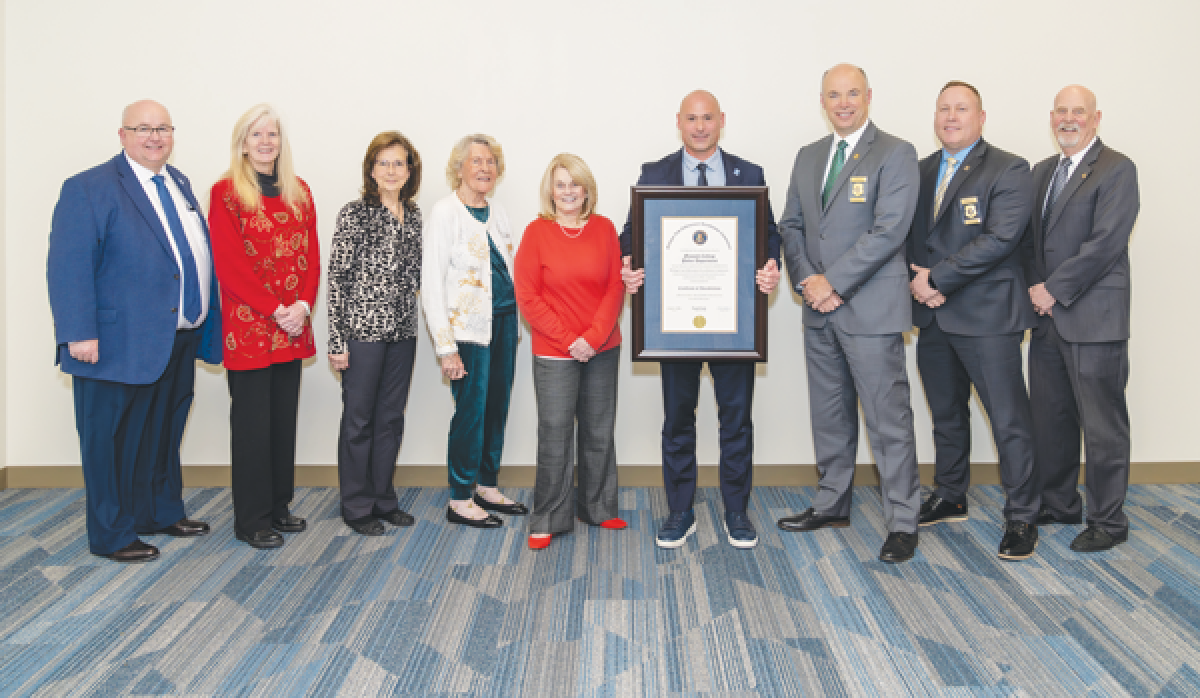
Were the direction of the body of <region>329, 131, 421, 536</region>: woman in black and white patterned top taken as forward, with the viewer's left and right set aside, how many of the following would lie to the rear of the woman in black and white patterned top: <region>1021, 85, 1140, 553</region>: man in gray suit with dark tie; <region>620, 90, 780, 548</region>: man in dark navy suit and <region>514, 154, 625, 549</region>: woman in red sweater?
0

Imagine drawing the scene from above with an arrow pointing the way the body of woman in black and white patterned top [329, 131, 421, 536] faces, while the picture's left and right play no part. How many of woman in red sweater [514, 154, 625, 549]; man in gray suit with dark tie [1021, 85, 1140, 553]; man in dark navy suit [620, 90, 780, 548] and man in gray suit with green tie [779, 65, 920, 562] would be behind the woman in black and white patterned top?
0

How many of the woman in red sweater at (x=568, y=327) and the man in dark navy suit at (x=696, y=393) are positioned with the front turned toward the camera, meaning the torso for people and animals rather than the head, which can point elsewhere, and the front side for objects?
2

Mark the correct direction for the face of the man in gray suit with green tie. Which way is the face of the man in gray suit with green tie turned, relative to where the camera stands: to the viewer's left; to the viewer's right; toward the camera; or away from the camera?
toward the camera

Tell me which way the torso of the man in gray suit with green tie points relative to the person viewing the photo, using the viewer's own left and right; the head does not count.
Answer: facing the viewer and to the left of the viewer

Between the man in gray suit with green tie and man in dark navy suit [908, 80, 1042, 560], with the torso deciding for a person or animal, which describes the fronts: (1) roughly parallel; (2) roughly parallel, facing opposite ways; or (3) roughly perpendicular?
roughly parallel

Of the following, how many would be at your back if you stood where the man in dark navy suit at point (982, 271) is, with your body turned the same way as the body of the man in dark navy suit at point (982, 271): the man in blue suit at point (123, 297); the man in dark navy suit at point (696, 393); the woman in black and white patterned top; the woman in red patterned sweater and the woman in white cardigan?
0

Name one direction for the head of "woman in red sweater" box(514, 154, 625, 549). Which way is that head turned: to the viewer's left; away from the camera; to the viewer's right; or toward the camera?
toward the camera

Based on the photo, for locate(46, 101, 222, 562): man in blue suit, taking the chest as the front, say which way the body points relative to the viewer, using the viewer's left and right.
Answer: facing the viewer and to the right of the viewer

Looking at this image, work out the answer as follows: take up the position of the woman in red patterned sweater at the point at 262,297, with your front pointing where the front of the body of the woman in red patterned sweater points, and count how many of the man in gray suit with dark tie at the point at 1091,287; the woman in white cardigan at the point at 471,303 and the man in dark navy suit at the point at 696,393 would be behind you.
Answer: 0

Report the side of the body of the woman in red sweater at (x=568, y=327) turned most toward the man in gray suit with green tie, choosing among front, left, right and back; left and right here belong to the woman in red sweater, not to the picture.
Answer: left

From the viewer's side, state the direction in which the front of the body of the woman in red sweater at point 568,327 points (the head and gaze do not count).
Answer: toward the camera

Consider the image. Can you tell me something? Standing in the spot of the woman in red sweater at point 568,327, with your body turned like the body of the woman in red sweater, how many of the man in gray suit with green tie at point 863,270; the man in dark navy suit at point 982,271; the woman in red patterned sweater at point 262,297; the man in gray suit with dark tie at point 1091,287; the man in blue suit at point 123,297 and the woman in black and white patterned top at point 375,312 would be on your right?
3

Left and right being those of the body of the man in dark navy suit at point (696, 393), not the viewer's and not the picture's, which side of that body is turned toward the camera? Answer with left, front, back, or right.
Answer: front

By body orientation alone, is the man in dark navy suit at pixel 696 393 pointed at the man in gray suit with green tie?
no

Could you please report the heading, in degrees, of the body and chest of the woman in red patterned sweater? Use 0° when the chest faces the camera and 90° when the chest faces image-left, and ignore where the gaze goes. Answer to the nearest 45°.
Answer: approximately 315°

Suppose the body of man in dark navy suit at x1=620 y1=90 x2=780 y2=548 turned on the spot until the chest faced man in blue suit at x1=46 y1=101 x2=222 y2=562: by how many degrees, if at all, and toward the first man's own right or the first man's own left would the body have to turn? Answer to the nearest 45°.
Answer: approximately 90° to the first man's own right
